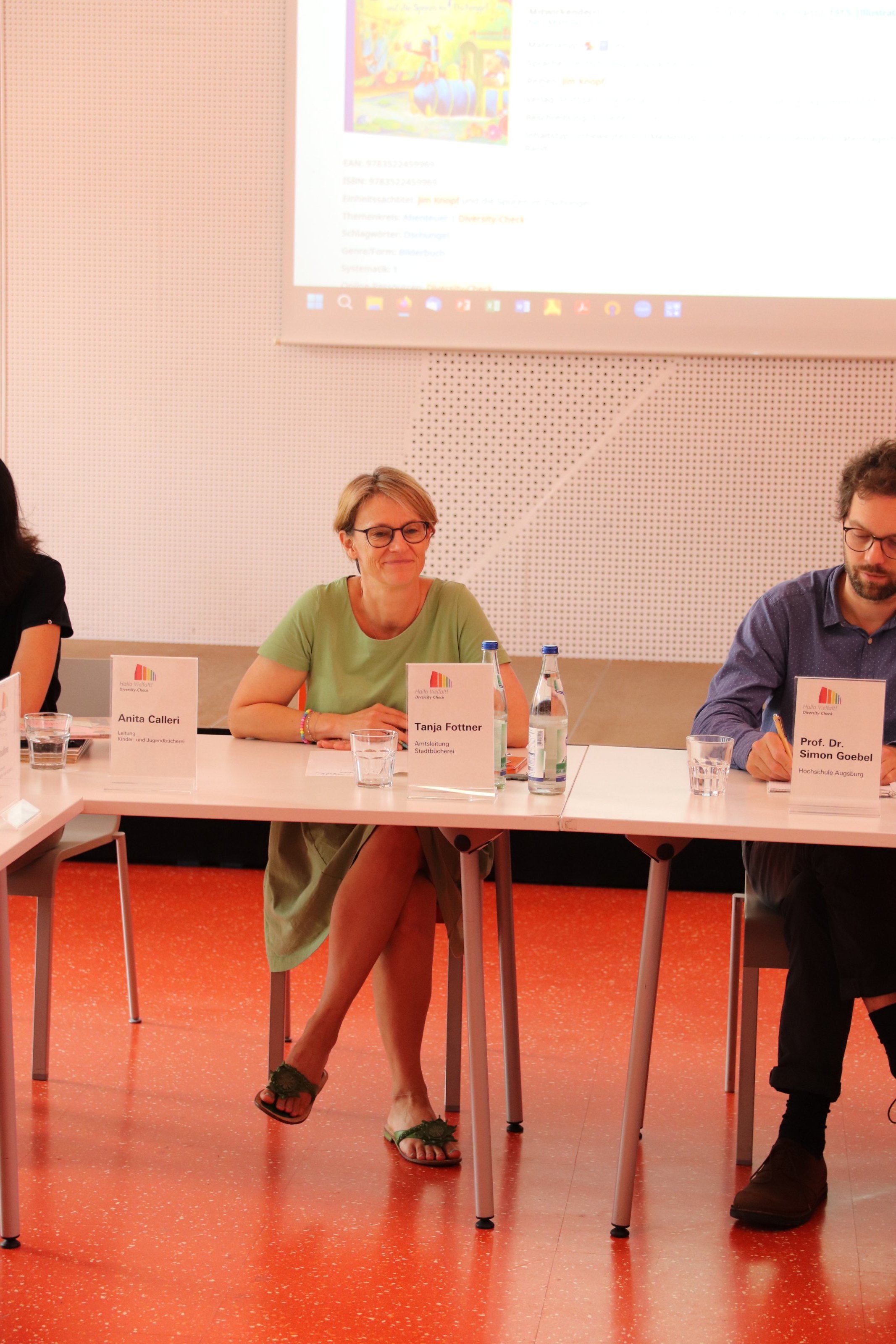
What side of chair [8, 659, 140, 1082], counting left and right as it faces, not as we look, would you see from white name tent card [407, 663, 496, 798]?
left

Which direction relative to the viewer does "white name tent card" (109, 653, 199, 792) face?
toward the camera

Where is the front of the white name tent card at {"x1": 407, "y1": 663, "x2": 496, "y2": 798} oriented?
toward the camera

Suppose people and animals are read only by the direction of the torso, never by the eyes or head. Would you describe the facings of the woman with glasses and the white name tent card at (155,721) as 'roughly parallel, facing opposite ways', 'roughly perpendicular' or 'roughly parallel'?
roughly parallel

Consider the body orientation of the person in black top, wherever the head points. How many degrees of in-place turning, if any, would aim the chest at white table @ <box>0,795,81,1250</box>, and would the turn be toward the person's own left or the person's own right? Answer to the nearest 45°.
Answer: approximately 45° to the person's own left

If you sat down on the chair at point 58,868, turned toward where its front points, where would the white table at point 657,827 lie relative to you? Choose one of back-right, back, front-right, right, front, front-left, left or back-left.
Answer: left

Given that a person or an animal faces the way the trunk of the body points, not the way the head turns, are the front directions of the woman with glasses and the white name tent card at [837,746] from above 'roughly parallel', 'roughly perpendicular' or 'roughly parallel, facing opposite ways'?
roughly parallel

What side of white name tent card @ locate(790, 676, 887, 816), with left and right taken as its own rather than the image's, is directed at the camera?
front

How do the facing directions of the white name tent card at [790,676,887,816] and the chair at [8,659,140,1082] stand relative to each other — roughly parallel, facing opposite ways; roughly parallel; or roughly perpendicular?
roughly parallel

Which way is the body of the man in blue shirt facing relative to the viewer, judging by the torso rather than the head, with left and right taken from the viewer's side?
facing the viewer
